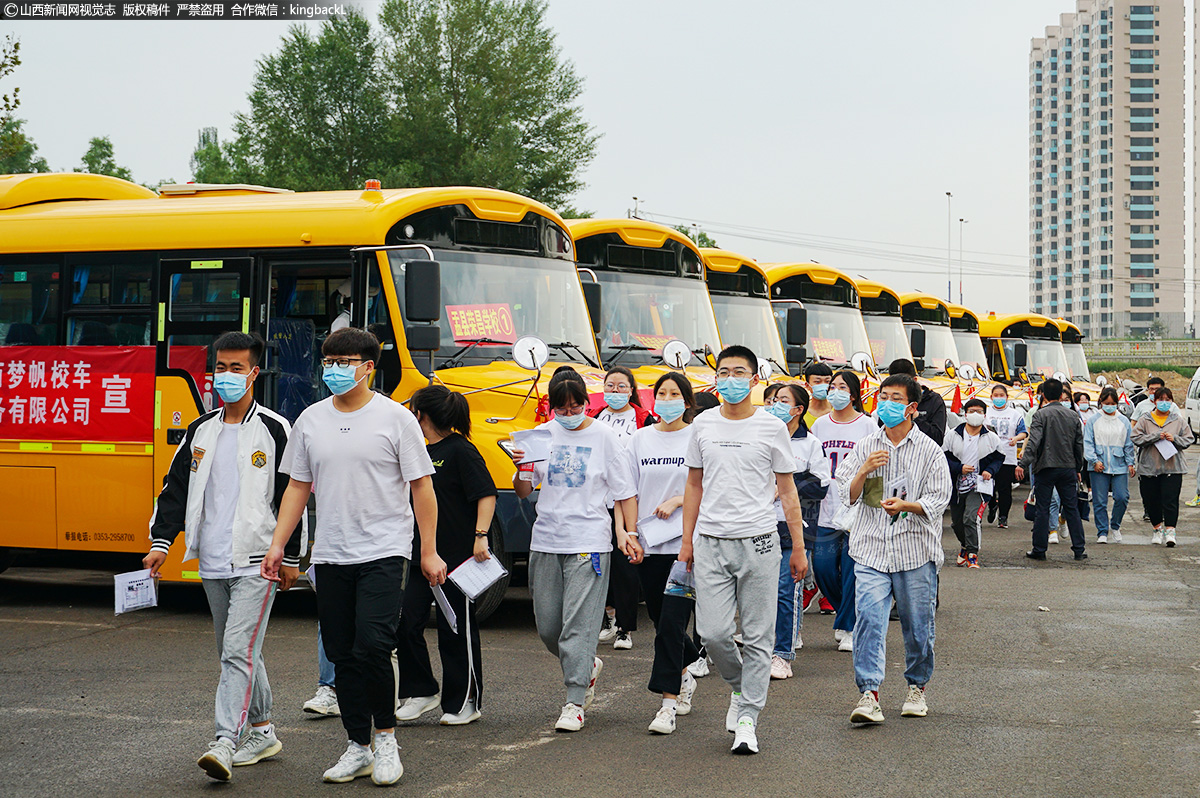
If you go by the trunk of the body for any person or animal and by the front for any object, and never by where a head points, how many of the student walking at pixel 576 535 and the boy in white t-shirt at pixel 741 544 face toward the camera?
2

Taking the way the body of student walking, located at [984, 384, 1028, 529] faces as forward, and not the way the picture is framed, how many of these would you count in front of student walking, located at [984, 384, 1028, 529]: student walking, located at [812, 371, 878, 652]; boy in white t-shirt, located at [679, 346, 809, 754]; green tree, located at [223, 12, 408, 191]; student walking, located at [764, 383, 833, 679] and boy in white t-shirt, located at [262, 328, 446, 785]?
4

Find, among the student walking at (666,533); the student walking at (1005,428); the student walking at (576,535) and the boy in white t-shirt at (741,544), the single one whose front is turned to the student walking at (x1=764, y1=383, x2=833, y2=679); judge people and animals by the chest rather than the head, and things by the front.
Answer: the student walking at (1005,428)

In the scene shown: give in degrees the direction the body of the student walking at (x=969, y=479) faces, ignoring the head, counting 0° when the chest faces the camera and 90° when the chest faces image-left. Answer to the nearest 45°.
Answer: approximately 0°

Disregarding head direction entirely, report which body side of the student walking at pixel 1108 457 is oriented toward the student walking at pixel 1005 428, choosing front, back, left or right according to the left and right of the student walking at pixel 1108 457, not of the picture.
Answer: right

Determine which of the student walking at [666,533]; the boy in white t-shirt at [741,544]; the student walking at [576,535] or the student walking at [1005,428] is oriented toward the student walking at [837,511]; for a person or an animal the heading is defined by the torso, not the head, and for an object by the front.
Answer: the student walking at [1005,428]

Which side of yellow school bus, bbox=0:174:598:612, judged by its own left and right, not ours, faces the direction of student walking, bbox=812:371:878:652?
front

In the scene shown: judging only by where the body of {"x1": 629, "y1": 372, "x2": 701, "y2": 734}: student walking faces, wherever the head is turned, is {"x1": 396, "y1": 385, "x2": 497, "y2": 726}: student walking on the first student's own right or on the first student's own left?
on the first student's own right

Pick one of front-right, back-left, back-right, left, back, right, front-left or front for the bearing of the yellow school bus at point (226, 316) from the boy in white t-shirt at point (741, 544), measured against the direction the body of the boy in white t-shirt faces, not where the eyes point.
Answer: back-right
